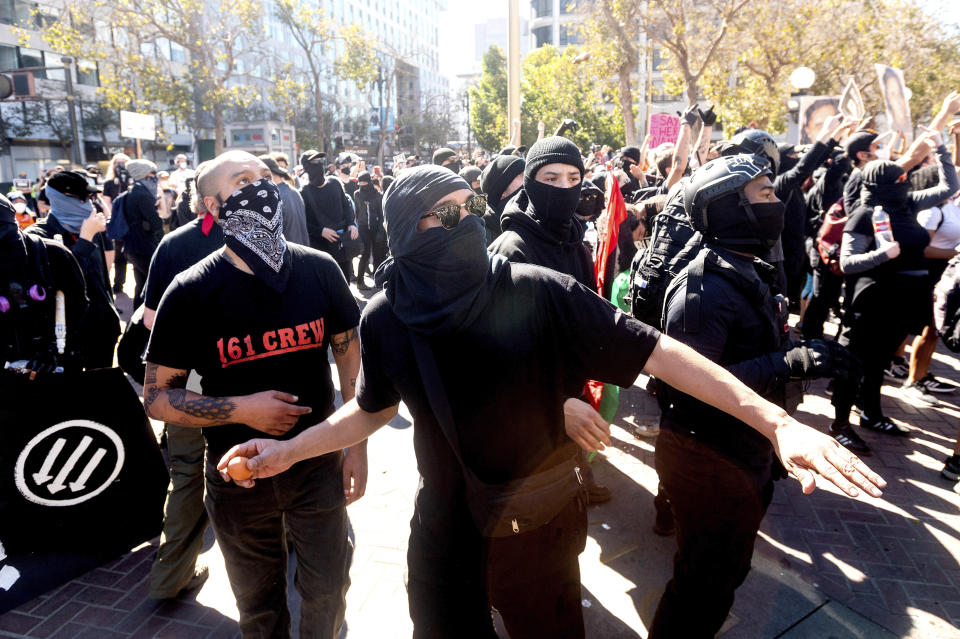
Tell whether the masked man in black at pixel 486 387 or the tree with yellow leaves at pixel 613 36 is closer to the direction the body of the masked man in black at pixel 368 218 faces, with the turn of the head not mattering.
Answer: the masked man in black

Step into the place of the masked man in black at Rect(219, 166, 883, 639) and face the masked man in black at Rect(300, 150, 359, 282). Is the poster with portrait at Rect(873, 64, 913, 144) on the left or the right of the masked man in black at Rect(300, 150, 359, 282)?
right

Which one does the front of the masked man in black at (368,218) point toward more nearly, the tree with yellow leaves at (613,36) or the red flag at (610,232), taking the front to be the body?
the red flag

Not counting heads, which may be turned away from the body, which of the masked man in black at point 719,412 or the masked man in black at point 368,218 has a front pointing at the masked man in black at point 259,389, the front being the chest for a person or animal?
the masked man in black at point 368,218

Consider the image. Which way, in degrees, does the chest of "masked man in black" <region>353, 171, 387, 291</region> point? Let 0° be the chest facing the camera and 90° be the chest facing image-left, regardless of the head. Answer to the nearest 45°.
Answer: approximately 0°

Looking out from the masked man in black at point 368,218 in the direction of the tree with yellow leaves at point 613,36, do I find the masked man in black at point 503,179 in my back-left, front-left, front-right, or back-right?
back-right

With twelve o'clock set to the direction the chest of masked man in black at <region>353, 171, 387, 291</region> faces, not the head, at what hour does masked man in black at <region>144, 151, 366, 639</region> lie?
masked man in black at <region>144, 151, 366, 639</region> is roughly at 12 o'clock from masked man in black at <region>353, 171, 387, 291</region>.
